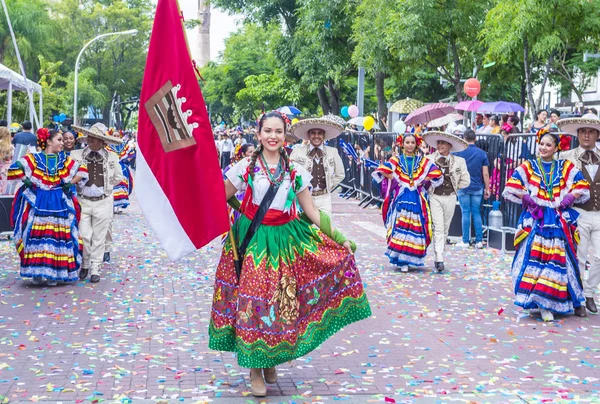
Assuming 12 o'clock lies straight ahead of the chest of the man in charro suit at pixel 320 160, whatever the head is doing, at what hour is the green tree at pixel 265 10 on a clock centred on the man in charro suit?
The green tree is roughly at 6 o'clock from the man in charro suit.

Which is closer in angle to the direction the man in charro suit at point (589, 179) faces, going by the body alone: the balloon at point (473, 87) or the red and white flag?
the red and white flag

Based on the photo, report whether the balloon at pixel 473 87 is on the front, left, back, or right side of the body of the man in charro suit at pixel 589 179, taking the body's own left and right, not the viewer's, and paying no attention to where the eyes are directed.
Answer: back

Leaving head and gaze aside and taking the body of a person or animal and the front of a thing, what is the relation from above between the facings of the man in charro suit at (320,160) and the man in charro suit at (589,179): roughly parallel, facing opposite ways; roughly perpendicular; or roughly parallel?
roughly parallel

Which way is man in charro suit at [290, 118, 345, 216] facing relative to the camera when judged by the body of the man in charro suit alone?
toward the camera

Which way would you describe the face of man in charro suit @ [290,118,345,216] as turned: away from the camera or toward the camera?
toward the camera

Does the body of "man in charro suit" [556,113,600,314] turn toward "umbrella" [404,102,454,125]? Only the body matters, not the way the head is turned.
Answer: no

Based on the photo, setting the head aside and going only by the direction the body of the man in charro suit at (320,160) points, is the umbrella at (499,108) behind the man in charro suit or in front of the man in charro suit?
behind

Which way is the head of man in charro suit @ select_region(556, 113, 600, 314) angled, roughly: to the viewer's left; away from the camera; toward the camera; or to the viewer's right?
toward the camera

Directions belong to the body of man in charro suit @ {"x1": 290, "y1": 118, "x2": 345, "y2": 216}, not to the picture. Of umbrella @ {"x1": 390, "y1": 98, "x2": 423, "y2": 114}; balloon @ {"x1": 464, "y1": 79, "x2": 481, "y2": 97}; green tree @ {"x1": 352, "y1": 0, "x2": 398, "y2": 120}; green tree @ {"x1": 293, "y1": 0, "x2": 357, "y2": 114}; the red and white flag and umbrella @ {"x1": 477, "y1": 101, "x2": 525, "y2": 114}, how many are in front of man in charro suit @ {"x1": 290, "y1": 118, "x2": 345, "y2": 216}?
1

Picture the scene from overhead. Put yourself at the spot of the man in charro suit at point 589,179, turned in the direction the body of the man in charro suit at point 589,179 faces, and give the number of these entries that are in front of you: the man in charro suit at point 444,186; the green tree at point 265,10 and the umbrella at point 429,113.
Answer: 0

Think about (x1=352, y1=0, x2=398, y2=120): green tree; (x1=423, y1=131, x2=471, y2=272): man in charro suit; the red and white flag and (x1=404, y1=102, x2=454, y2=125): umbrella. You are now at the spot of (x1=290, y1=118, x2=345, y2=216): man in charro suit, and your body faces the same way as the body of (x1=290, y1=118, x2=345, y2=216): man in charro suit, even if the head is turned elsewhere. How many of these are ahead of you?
1

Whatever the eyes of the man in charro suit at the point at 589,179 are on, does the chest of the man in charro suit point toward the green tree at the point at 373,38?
no

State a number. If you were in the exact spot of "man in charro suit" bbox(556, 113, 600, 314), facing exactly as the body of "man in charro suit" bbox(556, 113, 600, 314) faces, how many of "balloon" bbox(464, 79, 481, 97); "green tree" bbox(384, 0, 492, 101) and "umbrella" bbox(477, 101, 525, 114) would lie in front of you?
0

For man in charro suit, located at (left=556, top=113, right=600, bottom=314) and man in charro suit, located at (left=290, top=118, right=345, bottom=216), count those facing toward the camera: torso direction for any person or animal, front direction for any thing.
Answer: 2
